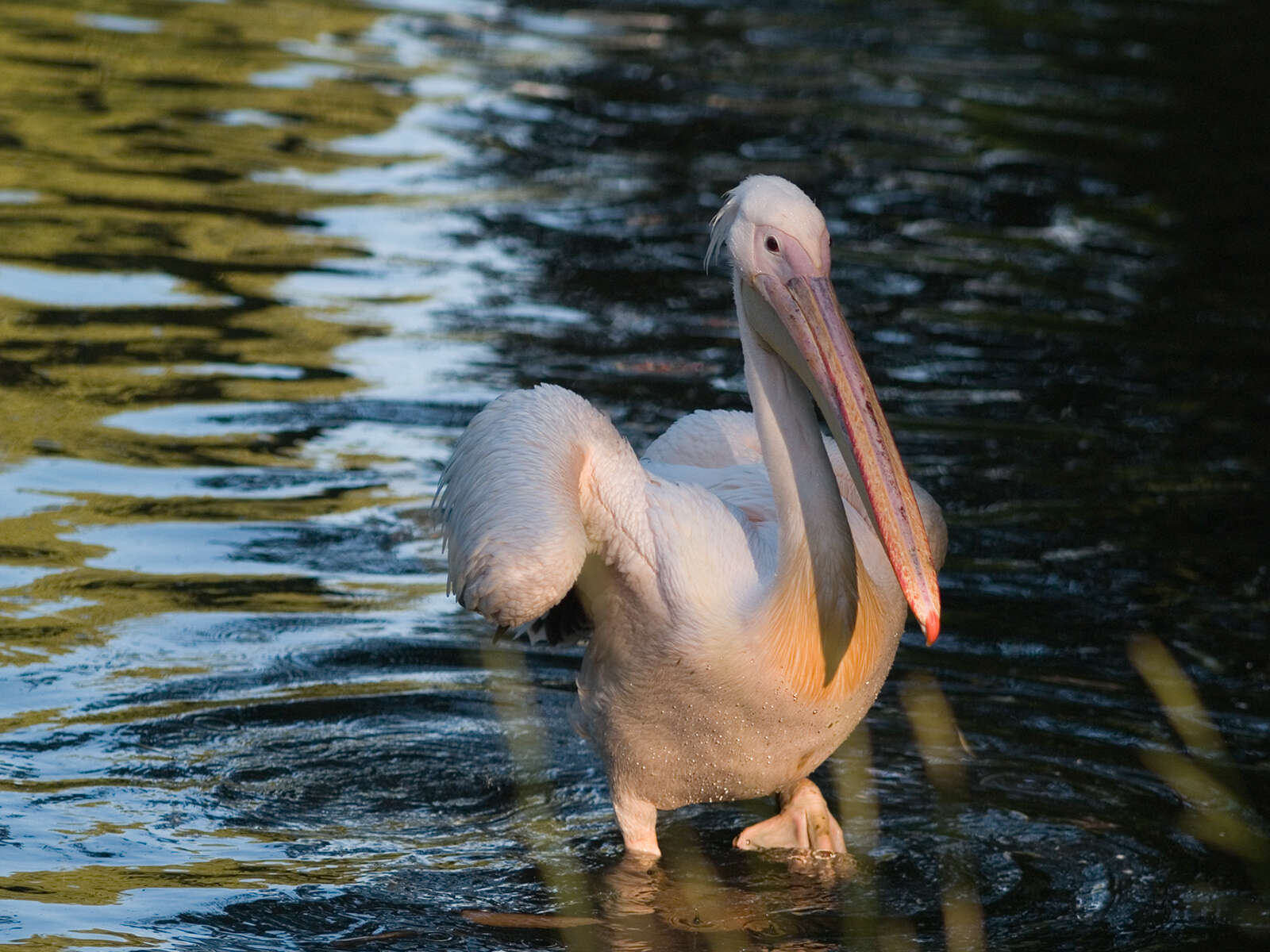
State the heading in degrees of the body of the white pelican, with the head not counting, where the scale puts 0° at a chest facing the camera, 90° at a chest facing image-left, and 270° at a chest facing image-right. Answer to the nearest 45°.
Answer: approximately 315°
